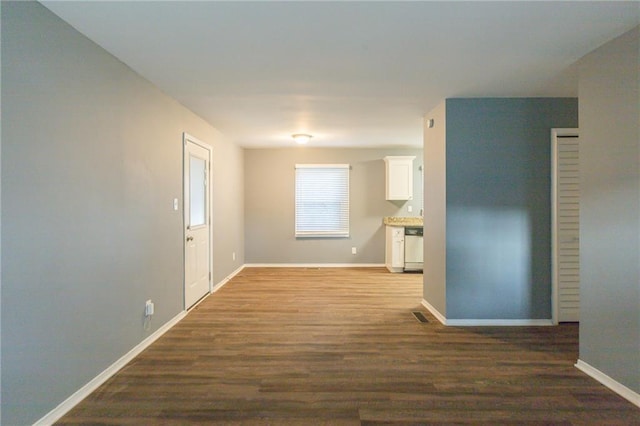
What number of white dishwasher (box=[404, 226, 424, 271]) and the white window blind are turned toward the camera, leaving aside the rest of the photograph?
2

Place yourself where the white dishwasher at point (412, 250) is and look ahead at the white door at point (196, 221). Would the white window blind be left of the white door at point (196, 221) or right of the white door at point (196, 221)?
right

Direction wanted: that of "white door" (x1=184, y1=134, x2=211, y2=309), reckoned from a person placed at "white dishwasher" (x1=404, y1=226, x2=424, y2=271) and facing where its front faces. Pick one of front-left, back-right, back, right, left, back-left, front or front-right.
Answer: front-right

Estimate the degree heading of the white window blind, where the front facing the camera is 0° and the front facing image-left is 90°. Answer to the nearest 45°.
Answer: approximately 0°

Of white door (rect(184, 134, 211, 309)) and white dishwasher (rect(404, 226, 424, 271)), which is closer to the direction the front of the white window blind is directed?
the white door

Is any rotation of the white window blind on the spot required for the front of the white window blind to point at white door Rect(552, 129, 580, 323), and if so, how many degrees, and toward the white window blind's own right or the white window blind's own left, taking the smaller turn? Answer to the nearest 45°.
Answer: approximately 45° to the white window blind's own left

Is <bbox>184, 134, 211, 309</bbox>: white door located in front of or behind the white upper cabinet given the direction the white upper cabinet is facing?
in front

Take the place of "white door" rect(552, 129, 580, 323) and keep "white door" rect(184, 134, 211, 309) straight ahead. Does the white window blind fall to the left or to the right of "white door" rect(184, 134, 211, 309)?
right
